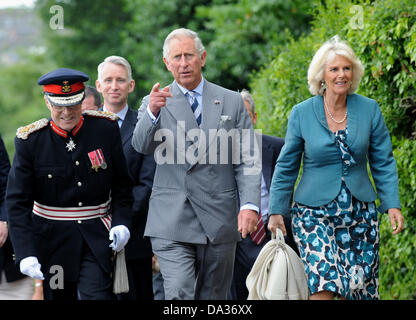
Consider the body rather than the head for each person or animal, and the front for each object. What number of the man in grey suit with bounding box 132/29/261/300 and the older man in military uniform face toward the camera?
2

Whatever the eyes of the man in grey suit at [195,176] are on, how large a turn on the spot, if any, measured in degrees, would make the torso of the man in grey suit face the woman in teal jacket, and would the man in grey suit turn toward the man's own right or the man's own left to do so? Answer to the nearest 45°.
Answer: approximately 90° to the man's own left

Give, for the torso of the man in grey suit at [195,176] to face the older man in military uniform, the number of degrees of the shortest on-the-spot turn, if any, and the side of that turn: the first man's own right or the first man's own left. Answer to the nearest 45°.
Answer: approximately 90° to the first man's own right

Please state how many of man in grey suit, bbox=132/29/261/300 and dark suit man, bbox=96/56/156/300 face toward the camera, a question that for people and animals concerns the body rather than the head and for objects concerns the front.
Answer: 2

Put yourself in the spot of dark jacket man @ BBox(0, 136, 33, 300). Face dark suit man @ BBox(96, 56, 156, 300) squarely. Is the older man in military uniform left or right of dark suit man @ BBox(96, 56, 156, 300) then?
right

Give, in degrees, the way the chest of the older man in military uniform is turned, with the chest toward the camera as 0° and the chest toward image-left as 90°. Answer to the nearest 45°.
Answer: approximately 0°

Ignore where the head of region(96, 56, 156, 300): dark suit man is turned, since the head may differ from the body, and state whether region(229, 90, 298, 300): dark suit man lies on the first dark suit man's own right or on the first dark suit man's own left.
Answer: on the first dark suit man's own left

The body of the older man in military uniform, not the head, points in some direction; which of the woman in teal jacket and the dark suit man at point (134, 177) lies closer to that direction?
the woman in teal jacket
